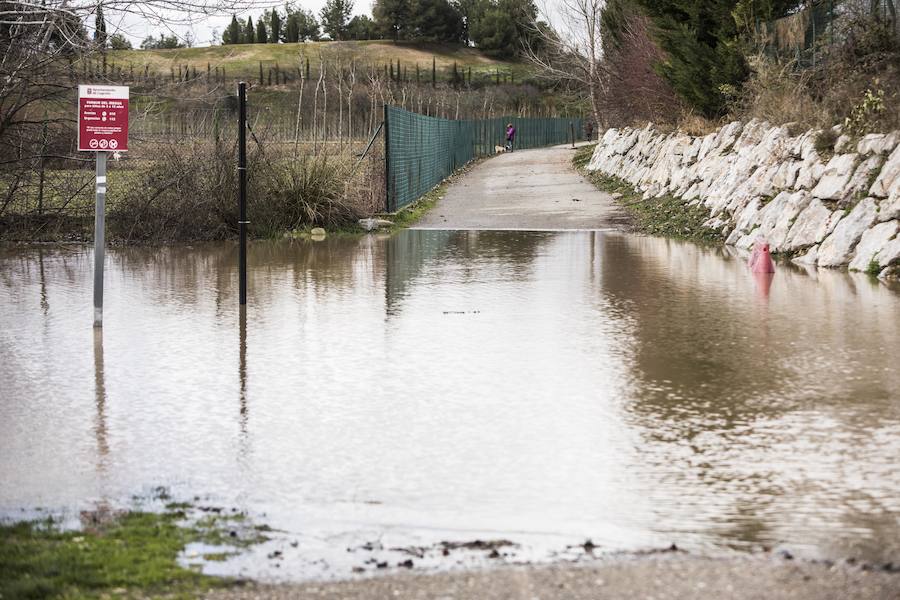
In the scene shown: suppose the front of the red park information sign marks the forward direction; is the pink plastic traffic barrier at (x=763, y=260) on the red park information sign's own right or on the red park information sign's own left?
on the red park information sign's own left

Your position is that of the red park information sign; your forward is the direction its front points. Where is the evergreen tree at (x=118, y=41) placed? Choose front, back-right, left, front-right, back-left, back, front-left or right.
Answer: back

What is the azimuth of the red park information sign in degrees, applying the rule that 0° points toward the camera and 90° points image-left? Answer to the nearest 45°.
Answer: approximately 0°

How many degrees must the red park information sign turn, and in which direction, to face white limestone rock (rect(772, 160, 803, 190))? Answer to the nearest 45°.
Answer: approximately 135° to its left

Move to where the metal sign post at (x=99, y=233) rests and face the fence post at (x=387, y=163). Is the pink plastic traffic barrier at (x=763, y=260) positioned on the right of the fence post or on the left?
right

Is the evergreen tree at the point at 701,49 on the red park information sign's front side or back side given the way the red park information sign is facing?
on the back side

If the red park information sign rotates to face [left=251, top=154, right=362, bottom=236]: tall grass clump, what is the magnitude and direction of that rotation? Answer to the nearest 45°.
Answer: approximately 180°

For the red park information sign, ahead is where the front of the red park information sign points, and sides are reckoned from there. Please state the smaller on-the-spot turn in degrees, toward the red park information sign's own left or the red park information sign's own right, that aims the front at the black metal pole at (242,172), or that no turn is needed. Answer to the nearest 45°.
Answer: approximately 135° to the red park information sign's own left

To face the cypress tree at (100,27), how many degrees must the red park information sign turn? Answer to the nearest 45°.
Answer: approximately 180°
